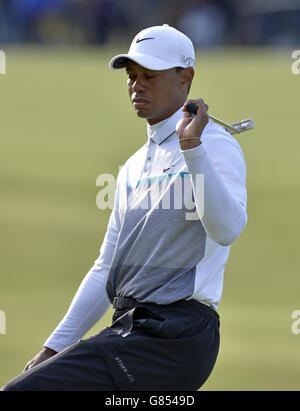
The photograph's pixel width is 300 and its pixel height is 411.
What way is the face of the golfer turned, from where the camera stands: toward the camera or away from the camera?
toward the camera

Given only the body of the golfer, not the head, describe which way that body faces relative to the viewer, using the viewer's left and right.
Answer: facing the viewer and to the left of the viewer
